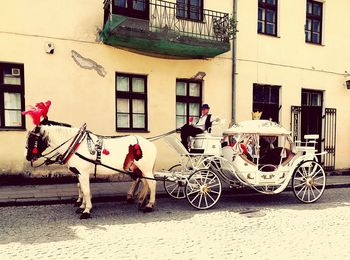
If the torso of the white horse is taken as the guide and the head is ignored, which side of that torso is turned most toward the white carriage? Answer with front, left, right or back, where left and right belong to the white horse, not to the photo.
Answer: back

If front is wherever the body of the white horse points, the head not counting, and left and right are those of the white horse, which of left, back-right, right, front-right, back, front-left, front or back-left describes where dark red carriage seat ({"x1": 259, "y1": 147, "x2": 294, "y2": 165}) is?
back

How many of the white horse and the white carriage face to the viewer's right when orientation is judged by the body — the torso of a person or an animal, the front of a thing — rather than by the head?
0

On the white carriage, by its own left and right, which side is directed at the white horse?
front

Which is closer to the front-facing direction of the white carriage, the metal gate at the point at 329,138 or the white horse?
the white horse

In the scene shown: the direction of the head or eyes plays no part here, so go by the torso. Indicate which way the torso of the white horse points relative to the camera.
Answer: to the viewer's left

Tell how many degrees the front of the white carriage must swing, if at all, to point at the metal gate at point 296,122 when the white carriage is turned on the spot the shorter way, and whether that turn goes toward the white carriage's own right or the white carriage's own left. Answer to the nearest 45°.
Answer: approximately 135° to the white carriage's own right

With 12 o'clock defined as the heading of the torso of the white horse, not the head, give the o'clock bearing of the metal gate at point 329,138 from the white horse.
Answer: The metal gate is roughly at 5 o'clock from the white horse.

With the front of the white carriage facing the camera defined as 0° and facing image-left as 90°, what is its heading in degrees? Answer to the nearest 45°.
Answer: approximately 45°

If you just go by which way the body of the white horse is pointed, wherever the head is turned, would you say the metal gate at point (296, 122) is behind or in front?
behind
